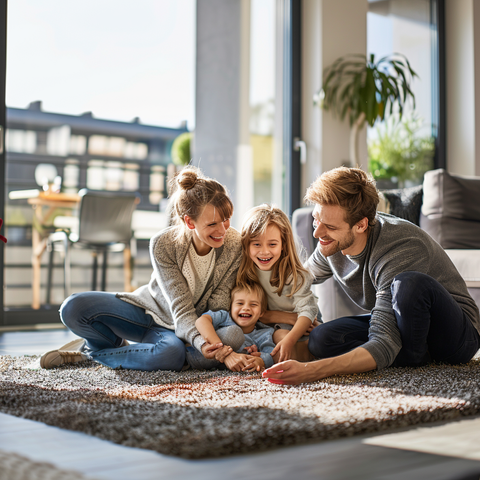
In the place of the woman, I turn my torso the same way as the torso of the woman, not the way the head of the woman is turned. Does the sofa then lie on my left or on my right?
on my left

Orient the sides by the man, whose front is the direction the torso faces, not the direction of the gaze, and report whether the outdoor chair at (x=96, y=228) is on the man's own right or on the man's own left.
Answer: on the man's own right

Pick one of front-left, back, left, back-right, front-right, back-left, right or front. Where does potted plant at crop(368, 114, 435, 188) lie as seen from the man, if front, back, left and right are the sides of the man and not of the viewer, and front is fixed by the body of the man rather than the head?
back-right

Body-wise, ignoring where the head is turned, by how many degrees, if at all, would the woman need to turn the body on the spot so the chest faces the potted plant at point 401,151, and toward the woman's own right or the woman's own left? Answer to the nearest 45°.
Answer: approximately 90° to the woman's own left

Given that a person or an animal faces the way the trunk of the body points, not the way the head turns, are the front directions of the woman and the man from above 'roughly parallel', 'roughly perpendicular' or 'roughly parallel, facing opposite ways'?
roughly perpendicular

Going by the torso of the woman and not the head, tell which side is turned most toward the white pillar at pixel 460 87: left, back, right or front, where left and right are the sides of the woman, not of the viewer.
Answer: left

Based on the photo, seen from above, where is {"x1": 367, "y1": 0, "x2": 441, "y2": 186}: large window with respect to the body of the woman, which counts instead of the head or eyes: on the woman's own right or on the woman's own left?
on the woman's own left

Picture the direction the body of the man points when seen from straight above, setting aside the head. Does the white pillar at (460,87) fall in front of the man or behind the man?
behind

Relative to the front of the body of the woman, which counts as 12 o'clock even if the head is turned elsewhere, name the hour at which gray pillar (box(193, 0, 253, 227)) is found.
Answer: The gray pillar is roughly at 8 o'clock from the woman.

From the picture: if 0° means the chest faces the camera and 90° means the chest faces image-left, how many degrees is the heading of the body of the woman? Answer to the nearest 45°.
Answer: approximately 315°

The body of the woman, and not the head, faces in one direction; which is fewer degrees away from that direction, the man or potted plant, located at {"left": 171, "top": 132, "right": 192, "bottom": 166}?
the man

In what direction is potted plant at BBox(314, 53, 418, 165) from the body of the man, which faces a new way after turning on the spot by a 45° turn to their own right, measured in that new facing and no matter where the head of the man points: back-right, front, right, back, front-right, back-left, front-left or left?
right

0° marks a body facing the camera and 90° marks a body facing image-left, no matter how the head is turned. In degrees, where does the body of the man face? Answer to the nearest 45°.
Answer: approximately 45°
